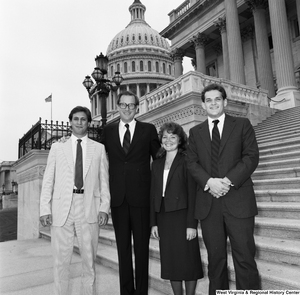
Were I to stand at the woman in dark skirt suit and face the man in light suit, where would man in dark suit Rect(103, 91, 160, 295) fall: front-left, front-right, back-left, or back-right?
front-right

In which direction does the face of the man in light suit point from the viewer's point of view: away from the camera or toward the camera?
toward the camera

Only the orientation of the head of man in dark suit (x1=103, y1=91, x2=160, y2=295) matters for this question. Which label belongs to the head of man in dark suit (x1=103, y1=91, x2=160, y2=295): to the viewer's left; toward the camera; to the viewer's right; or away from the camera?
toward the camera

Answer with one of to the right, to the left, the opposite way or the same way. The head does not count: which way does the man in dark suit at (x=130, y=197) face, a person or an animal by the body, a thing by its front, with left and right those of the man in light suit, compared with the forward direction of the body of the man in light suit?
the same way

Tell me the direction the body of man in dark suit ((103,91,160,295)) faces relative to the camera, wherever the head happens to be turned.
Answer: toward the camera

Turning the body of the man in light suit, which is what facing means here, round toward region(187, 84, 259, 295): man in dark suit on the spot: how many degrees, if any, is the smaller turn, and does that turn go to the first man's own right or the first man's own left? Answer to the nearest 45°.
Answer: approximately 45° to the first man's own left

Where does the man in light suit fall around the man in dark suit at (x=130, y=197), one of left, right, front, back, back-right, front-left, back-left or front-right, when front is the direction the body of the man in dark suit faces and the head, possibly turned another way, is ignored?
right

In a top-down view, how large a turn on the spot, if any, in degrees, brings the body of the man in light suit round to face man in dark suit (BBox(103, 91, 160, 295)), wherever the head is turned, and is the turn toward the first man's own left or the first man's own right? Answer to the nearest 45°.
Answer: approximately 90° to the first man's own left

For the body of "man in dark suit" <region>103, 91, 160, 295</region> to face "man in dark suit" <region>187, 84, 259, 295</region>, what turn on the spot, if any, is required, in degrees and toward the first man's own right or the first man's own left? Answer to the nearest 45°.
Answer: approximately 45° to the first man's own left

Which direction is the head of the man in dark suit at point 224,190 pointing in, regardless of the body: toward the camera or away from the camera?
toward the camera

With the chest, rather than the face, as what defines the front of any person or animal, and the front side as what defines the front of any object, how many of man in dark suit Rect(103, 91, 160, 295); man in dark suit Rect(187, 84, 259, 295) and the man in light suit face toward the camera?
3

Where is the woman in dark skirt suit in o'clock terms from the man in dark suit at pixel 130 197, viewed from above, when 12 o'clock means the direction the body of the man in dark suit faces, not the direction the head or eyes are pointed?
The woman in dark skirt suit is roughly at 10 o'clock from the man in dark suit.

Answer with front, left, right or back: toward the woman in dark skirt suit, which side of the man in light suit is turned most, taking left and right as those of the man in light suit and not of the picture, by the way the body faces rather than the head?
left

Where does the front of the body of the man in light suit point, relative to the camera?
toward the camera
